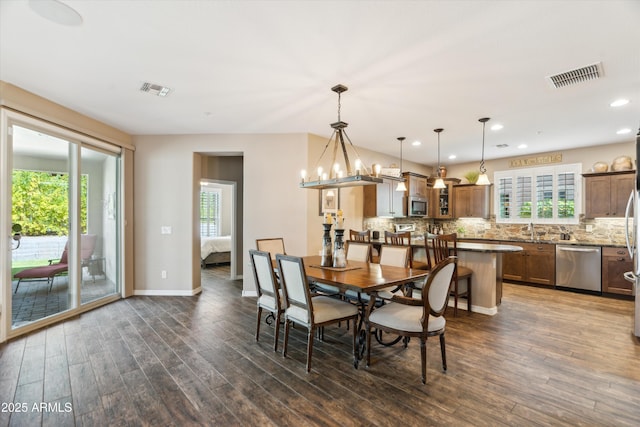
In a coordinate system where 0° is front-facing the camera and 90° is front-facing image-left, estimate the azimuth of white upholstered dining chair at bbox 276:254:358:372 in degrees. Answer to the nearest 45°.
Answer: approximately 225°

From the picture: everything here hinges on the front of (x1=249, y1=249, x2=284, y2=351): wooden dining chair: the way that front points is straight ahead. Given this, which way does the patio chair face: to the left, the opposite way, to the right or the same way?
the opposite way

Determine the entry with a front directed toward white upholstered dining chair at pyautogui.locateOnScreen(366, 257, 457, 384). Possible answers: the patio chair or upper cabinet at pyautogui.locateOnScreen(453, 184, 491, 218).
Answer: the upper cabinet

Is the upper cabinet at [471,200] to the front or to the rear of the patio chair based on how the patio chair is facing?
to the rear

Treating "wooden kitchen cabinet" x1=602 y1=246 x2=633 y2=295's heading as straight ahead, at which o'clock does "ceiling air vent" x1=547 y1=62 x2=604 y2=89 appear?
The ceiling air vent is roughly at 12 o'clock from the wooden kitchen cabinet.

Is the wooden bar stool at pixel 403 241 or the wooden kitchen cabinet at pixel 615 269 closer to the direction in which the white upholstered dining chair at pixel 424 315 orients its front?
the wooden bar stool

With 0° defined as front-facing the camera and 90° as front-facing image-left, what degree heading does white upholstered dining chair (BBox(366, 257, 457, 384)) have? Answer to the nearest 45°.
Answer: approximately 135°

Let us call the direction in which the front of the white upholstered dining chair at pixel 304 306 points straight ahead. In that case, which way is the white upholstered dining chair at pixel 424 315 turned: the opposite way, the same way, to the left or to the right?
to the left

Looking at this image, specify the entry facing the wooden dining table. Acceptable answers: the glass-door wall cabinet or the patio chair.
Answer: the glass-door wall cabinet
